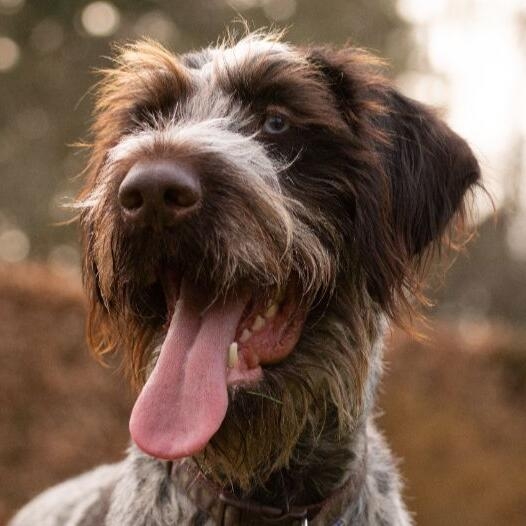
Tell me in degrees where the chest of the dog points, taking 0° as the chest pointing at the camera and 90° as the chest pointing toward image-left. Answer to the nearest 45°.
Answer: approximately 45°
